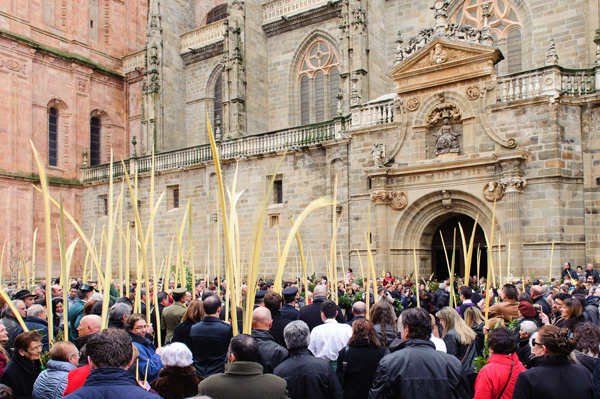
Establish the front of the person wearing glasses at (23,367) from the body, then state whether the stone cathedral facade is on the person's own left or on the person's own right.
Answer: on the person's own left

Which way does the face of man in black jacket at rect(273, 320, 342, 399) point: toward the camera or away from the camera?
away from the camera

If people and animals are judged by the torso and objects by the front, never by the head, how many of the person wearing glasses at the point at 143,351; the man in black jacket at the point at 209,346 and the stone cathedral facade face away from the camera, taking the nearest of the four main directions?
1

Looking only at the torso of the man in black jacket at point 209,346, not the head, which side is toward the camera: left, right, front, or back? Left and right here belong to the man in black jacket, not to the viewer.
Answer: back

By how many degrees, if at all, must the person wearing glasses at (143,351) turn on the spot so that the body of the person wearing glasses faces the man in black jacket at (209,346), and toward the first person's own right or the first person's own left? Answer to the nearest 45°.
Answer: approximately 90° to the first person's own left

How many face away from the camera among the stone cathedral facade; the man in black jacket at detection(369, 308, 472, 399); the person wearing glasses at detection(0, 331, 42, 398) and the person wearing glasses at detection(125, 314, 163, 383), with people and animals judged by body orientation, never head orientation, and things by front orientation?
1

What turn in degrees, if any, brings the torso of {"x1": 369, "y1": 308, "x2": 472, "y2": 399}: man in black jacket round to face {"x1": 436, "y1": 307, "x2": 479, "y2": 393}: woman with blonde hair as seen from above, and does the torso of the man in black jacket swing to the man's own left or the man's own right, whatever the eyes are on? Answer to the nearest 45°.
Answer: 0° — they already face them

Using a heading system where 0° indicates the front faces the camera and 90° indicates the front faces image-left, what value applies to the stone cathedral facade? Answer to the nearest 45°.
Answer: approximately 45°

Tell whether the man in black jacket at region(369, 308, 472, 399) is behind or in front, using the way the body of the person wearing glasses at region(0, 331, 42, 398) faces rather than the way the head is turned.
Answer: in front

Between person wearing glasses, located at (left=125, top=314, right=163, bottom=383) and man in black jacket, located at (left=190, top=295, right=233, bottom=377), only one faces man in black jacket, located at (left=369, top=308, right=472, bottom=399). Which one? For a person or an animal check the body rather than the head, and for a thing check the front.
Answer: the person wearing glasses

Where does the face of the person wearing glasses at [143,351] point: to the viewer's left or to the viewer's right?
to the viewer's right

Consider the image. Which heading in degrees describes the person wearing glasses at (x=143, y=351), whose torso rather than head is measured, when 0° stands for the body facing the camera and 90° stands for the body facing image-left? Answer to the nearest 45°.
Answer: approximately 315°

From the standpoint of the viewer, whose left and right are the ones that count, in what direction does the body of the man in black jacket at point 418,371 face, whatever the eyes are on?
facing away from the viewer
